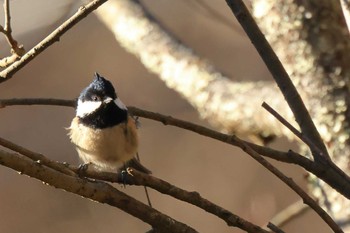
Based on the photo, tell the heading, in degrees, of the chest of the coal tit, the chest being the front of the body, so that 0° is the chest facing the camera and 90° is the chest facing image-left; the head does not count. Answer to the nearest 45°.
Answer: approximately 0°

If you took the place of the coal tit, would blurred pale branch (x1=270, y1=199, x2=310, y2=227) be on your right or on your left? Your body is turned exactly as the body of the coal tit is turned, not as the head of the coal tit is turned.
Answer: on your left
